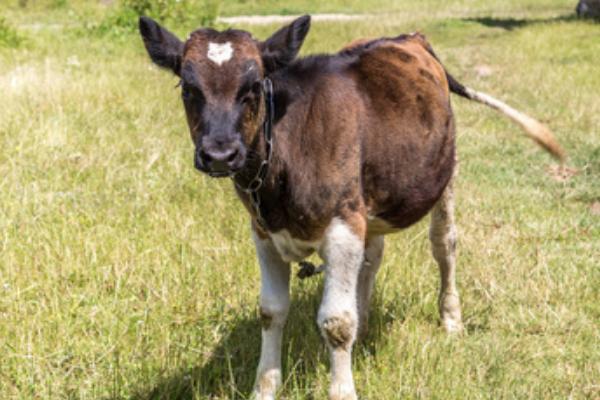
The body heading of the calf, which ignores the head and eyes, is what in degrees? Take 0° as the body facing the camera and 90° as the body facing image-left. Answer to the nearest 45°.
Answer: approximately 45°

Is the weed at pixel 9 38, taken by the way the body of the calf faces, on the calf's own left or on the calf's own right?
on the calf's own right
